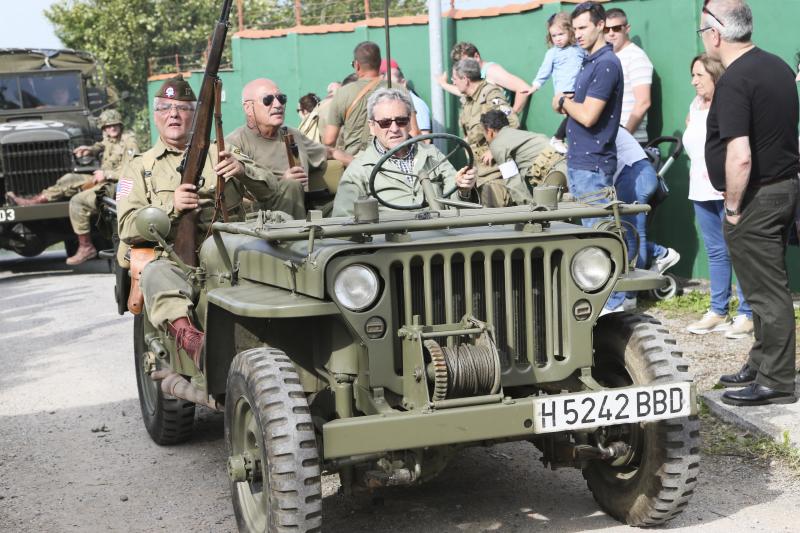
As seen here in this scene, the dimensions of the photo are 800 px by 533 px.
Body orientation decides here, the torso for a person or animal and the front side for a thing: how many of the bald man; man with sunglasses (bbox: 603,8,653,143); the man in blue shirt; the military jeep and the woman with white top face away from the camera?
0

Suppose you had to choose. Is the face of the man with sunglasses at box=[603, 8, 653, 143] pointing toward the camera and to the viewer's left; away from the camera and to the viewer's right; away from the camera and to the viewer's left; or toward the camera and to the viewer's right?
toward the camera and to the viewer's left

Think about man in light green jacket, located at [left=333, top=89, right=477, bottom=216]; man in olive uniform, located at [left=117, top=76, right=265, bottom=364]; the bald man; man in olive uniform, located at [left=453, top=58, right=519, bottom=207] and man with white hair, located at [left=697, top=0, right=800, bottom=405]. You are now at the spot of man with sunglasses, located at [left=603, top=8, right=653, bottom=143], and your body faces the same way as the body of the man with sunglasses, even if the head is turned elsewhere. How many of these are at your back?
0

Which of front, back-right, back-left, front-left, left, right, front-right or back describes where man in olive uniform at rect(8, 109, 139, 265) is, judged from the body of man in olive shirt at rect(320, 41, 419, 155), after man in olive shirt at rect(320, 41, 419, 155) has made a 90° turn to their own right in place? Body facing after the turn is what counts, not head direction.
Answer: back-left

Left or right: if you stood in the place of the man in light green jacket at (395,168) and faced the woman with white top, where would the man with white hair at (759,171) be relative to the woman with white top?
right

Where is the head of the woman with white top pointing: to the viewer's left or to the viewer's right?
to the viewer's left

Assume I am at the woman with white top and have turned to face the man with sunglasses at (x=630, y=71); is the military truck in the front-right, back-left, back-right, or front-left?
front-left

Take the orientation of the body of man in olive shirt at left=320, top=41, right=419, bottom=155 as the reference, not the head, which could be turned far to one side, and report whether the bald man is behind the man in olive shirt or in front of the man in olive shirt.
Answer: behind

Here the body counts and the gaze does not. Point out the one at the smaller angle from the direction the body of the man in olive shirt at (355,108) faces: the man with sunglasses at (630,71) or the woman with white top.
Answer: the man with sunglasses

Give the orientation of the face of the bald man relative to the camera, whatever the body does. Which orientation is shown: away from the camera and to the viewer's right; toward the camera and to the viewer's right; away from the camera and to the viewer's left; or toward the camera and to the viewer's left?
toward the camera and to the viewer's right

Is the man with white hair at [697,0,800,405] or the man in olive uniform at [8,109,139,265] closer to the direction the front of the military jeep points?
the man with white hair

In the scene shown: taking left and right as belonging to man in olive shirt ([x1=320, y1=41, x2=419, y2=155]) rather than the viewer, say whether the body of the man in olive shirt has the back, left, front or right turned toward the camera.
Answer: back

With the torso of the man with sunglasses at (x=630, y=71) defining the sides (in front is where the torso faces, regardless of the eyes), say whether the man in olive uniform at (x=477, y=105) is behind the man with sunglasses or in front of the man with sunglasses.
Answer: in front

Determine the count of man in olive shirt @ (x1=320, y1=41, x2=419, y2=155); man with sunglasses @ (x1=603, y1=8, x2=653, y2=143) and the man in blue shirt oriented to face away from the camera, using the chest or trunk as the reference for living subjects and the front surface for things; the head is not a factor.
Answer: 1

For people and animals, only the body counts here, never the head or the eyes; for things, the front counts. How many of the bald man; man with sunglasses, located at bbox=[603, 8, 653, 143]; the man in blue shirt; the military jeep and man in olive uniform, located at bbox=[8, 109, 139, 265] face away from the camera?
0

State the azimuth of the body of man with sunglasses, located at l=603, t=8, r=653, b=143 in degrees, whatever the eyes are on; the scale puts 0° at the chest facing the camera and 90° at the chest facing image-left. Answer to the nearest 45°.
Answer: approximately 45°

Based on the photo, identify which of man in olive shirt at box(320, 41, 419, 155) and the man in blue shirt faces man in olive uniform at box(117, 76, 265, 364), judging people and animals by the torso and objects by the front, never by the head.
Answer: the man in blue shirt

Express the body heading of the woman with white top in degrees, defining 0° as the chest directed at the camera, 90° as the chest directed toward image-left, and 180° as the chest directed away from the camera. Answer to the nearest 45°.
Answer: approximately 90°

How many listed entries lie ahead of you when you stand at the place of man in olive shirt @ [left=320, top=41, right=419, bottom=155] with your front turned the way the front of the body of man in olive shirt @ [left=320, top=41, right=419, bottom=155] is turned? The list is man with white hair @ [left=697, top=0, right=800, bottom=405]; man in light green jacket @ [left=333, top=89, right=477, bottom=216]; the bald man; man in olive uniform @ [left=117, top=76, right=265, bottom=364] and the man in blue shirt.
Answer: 0

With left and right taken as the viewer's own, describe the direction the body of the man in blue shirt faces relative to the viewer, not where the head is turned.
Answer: facing the viewer and to the left of the viewer
